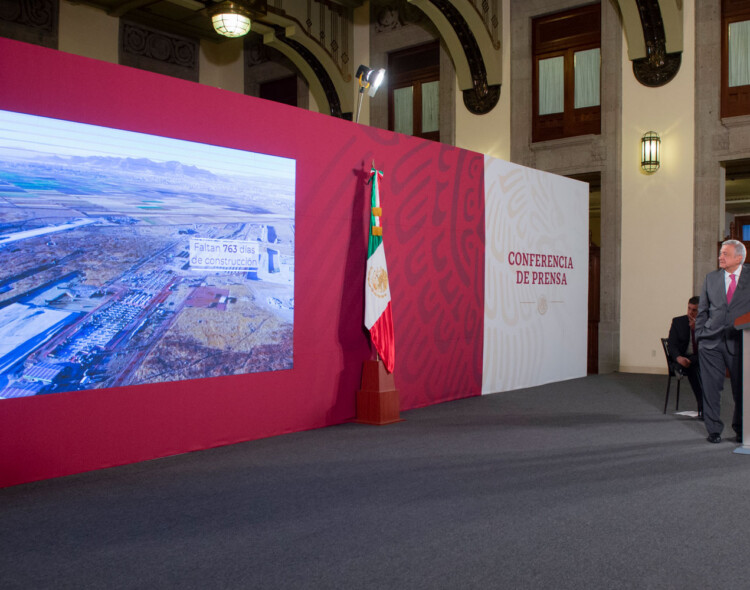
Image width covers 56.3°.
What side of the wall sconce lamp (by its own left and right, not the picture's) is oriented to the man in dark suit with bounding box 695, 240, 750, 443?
front

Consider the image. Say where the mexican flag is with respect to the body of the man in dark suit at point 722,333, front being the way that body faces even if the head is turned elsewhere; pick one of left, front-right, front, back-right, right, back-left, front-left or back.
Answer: right

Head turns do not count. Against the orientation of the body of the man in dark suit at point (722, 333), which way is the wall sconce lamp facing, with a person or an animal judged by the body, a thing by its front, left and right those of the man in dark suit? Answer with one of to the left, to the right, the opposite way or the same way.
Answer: the same way

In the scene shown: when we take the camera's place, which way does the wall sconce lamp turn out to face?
facing the viewer

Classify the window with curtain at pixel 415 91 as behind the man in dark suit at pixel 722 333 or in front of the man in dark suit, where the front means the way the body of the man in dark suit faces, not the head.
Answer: behind

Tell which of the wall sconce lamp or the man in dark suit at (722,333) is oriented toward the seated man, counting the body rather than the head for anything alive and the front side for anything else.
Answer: the wall sconce lamp

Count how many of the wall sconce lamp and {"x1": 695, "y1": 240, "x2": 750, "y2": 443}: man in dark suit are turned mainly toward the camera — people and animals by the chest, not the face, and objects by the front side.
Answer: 2

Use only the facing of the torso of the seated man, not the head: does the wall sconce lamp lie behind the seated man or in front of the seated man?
behind

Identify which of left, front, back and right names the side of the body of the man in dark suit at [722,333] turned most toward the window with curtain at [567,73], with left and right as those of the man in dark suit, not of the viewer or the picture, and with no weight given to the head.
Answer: back

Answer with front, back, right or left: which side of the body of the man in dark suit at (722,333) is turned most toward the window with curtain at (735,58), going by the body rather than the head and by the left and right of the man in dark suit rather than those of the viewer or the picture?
back

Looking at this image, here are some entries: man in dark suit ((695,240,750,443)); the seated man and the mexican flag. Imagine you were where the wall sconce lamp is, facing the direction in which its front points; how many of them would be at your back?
0
